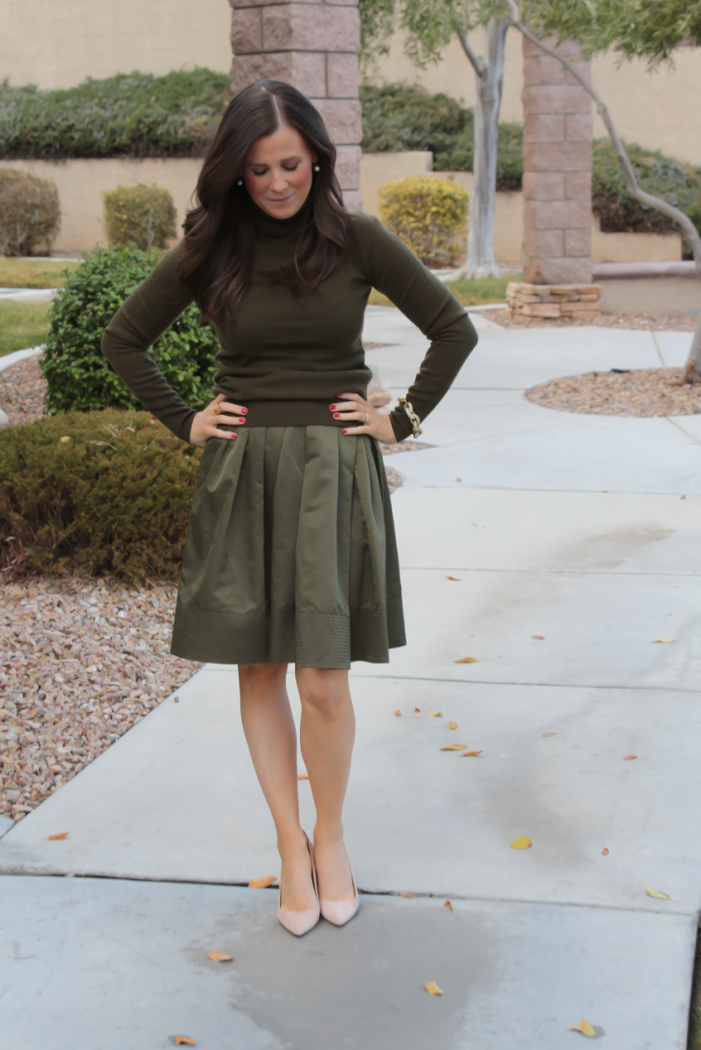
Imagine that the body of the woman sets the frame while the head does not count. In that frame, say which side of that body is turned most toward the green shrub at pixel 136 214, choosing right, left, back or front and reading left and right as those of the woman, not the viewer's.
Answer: back

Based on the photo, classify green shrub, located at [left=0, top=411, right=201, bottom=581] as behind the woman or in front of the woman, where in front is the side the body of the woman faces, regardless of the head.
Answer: behind

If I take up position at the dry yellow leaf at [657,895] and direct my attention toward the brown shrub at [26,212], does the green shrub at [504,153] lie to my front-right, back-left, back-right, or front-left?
front-right

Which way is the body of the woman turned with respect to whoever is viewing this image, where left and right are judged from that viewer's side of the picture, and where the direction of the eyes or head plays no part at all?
facing the viewer

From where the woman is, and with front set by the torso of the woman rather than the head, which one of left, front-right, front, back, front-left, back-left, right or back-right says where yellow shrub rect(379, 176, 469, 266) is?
back

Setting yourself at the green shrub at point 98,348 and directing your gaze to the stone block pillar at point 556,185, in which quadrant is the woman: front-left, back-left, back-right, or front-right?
back-right

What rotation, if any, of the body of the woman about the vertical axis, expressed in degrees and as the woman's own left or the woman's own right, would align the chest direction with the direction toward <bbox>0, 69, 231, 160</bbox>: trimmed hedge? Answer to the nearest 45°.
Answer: approximately 180°

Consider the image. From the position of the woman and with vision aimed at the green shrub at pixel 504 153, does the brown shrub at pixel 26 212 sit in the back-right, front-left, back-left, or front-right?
front-left

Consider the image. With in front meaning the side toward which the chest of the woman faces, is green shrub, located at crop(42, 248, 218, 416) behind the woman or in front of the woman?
behind

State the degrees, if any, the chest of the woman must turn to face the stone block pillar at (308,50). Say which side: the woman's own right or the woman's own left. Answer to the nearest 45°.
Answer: approximately 180°

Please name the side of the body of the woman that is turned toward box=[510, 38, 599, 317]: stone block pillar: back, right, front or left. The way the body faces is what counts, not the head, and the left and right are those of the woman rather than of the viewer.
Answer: back
